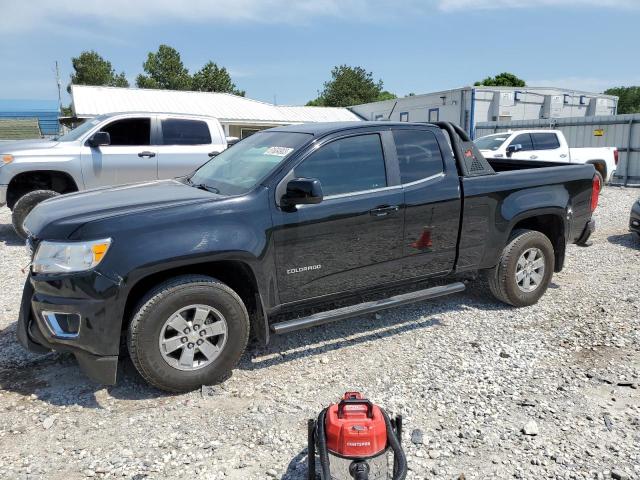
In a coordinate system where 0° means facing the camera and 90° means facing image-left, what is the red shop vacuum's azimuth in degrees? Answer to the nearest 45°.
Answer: approximately 0°

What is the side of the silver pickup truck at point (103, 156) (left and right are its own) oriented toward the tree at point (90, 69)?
right

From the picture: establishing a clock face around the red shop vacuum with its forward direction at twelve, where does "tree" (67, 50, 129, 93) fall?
The tree is roughly at 5 o'clock from the red shop vacuum.

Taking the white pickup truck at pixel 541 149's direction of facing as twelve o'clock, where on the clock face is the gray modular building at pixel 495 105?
The gray modular building is roughly at 4 o'clock from the white pickup truck.

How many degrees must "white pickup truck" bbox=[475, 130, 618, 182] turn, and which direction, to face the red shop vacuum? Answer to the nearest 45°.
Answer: approximately 45° to its left

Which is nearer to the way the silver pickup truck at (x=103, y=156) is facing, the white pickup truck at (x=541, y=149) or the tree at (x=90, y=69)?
the tree

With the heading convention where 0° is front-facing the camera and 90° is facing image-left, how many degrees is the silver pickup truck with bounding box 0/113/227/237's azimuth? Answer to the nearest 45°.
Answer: approximately 90°

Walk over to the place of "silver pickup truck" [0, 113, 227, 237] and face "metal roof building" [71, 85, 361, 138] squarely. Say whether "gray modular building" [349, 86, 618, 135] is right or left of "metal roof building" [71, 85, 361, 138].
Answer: right

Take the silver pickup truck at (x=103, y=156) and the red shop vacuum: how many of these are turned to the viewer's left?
1
